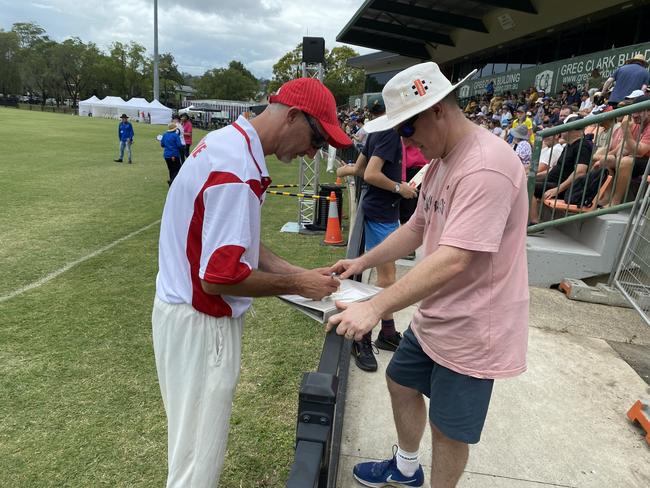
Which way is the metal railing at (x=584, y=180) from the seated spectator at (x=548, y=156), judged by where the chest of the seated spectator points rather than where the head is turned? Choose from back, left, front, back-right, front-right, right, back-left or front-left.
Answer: left

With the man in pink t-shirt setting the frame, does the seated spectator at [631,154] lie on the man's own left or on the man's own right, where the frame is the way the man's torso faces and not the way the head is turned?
on the man's own right

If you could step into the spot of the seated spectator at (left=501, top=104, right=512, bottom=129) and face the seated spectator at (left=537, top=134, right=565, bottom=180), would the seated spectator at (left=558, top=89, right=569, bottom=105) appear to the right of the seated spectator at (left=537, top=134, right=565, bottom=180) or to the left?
left

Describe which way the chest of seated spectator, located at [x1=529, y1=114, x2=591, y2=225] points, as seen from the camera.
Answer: to the viewer's left

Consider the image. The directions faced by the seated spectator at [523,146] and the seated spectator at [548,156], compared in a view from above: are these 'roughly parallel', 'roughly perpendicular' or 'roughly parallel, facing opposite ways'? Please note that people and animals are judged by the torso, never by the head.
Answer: roughly parallel

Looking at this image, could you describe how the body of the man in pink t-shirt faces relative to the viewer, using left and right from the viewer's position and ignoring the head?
facing to the left of the viewer

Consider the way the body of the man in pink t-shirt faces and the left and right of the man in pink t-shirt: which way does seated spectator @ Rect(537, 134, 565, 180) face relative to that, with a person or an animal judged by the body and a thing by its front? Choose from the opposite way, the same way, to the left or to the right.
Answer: the same way

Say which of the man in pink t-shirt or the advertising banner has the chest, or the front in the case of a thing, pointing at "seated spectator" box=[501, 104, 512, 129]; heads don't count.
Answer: the advertising banner

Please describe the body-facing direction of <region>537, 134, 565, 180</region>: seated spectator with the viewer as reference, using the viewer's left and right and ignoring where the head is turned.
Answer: facing to the left of the viewer

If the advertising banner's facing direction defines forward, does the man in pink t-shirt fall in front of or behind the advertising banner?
in front

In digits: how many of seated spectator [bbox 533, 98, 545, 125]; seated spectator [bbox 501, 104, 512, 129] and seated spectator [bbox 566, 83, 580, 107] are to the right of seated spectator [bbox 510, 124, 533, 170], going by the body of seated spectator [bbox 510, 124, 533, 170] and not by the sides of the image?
3

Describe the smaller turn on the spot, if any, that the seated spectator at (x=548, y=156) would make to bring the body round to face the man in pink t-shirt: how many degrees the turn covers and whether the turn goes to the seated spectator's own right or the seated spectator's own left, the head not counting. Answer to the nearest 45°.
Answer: approximately 90° to the seated spectator's own left

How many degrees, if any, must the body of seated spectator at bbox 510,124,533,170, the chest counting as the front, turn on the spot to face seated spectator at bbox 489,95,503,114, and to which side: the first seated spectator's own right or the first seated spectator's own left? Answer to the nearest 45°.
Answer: approximately 90° to the first seated spectator's own right

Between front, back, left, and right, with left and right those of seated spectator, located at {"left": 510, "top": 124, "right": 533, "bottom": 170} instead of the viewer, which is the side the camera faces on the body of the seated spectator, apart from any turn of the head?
left

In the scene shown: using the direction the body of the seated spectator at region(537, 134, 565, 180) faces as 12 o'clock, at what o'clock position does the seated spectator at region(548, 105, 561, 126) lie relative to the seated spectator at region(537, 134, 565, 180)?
the seated spectator at region(548, 105, 561, 126) is roughly at 3 o'clock from the seated spectator at region(537, 134, 565, 180).
